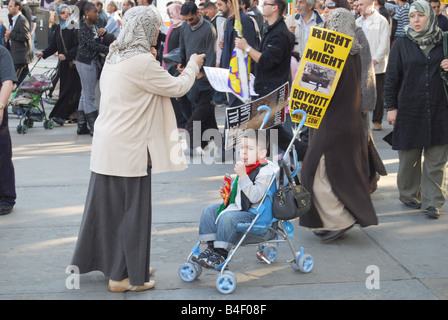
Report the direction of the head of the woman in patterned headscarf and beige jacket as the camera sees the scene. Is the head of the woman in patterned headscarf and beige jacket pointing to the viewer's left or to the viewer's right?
to the viewer's right

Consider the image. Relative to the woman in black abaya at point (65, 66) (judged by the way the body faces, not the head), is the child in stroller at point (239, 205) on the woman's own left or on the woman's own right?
on the woman's own left

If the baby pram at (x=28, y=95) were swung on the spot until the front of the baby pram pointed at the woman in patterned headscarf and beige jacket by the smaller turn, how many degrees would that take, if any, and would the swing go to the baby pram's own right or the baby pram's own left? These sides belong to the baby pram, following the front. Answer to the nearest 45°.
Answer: approximately 45° to the baby pram's own left

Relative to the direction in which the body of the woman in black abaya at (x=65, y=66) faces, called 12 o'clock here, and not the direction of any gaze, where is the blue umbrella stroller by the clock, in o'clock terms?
The blue umbrella stroller is roughly at 10 o'clock from the woman in black abaya.

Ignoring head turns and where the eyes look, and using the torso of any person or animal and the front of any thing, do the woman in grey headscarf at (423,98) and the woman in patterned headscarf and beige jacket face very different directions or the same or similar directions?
very different directions

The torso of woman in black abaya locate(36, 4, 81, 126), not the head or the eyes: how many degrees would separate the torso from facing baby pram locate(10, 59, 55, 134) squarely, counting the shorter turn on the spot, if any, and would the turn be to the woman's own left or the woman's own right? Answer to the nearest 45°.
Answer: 0° — they already face it

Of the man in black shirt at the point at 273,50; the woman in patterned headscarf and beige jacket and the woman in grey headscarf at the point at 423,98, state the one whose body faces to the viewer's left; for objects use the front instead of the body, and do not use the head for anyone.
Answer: the man in black shirt

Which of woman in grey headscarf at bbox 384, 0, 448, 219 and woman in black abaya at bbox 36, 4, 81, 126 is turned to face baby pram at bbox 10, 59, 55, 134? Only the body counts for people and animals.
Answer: the woman in black abaya
